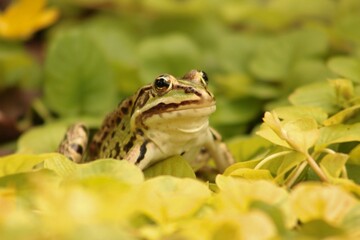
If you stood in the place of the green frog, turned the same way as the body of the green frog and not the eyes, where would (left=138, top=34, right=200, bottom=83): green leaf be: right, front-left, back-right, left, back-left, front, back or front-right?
back-left

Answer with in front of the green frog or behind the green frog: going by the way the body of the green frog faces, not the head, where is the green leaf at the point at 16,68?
behind

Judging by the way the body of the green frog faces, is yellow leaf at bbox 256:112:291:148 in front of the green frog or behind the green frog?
in front

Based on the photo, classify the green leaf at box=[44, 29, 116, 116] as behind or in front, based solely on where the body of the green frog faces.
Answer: behind

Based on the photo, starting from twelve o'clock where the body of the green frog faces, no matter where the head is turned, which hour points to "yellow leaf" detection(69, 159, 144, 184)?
The yellow leaf is roughly at 2 o'clock from the green frog.

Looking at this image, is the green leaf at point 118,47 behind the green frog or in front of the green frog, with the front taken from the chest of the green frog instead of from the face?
behind

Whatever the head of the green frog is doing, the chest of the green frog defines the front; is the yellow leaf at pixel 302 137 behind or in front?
in front

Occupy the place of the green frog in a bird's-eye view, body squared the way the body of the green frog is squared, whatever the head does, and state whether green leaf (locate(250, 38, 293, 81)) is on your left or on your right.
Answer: on your left

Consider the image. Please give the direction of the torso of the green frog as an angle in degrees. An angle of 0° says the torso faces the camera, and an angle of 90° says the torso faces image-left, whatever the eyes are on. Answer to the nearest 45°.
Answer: approximately 315°
